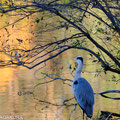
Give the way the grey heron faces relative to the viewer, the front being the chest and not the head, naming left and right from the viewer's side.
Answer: facing away from the viewer and to the left of the viewer
